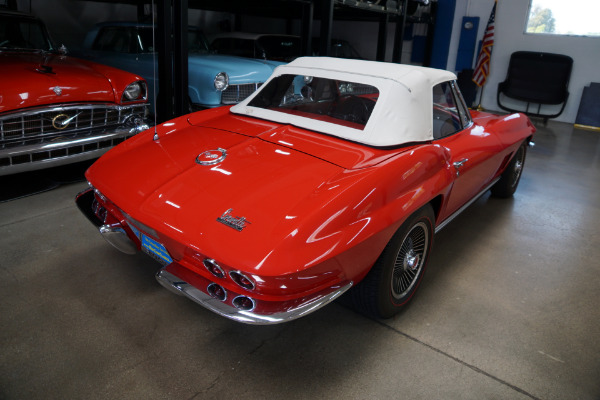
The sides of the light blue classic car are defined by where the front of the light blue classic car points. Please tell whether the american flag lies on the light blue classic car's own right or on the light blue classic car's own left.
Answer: on the light blue classic car's own left

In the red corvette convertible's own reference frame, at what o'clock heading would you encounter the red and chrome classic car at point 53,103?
The red and chrome classic car is roughly at 9 o'clock from the red corvette convertible.

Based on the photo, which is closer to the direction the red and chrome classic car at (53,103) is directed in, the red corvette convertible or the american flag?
the red corvette convertible

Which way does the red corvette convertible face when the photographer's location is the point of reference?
facing away from the viewer and to the right of the viewer

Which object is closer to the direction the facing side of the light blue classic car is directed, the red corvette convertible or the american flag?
the red corvette convertible

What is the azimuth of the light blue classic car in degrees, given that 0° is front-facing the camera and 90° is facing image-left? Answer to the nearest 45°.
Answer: approximately 315°

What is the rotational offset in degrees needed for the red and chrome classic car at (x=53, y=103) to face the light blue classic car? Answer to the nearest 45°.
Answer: approximately 90° to its left

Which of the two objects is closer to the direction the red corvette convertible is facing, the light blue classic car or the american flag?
the american flag

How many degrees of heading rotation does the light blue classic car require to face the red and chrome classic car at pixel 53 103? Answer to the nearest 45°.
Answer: approximately 90° to its right

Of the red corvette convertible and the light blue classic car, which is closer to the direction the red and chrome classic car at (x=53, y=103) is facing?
the red corvette convertible
